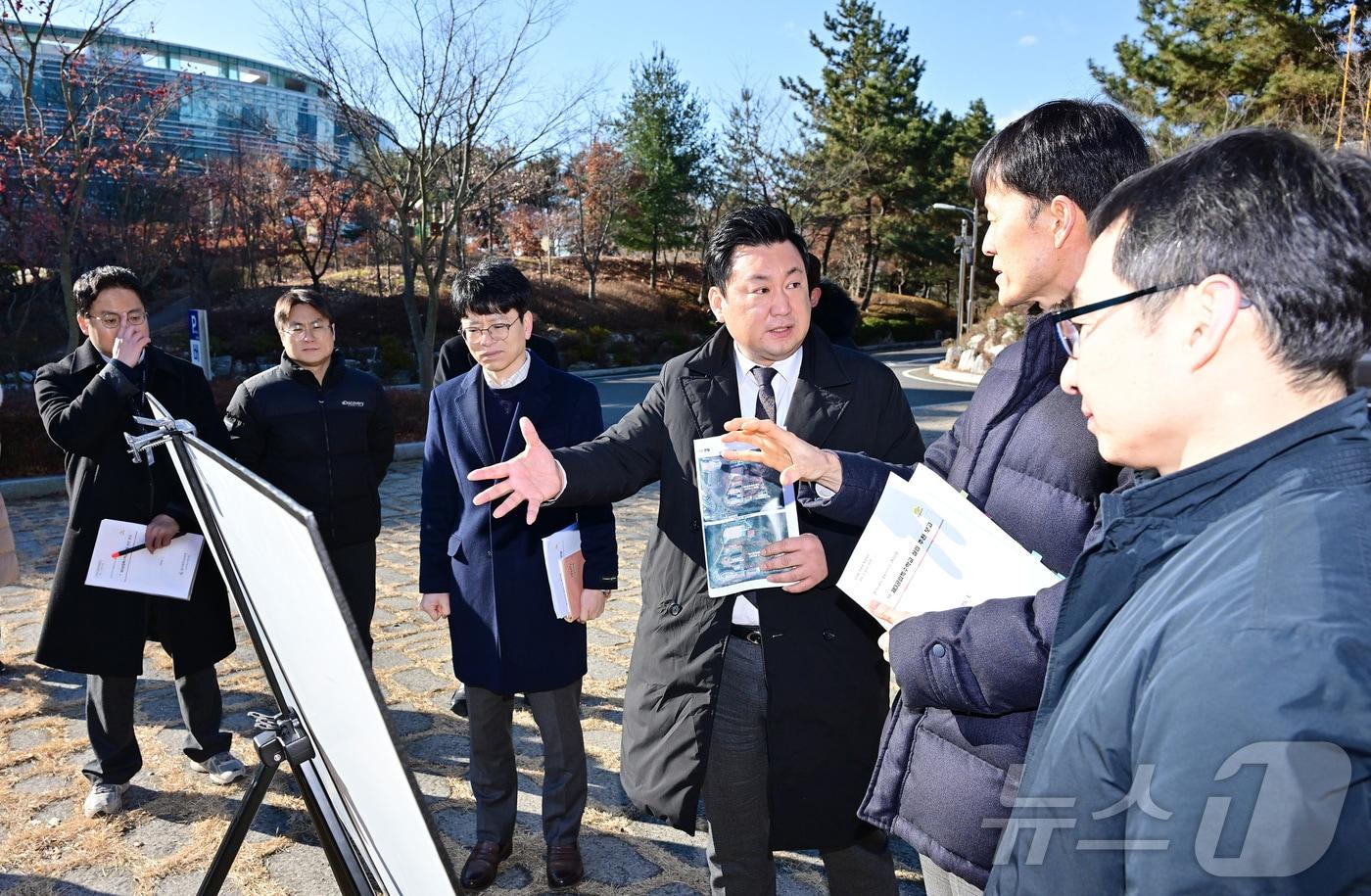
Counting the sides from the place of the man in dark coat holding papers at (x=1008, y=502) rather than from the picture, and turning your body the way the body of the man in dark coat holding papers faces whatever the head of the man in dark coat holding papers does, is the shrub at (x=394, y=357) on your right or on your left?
on your right

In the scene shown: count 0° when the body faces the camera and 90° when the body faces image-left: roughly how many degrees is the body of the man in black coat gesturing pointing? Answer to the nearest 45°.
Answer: approximately 0°

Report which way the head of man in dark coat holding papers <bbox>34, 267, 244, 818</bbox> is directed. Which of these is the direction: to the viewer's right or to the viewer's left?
to the viewer's right

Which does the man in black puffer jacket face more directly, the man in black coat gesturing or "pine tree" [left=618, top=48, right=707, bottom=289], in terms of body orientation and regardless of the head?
the man in black coat gesturing

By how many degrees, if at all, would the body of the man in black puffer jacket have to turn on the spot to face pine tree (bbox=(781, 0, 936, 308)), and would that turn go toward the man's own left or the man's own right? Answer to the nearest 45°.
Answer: approximately 135° to the man's own left

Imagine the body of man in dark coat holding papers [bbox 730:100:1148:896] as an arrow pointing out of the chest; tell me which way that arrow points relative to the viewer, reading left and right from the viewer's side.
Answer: facing to the left of the viewer

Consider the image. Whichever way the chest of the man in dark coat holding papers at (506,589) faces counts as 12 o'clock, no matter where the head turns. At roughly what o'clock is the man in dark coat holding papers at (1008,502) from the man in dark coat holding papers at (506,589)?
the man in dark coat holding papers at (1008,502) is roughly at 11 o'clock from the man in dark coat holding papers at (506,589).

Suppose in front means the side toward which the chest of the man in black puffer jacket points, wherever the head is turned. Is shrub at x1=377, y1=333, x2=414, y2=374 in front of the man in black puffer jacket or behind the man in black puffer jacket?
behind

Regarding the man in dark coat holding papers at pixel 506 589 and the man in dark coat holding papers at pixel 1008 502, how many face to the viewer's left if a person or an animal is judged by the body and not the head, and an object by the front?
1

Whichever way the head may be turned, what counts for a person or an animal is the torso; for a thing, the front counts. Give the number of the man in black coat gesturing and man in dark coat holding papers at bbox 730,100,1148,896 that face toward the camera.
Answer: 1

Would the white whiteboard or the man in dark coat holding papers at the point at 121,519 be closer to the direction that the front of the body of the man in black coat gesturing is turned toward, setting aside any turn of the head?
the white whiteboard

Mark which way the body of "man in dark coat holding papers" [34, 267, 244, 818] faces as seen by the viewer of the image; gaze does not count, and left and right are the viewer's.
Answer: facing the viewer and to the right of the viewer

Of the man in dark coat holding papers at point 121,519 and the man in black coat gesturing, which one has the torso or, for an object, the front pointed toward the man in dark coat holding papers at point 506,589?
the man in dark coat holding papers at point 121,519

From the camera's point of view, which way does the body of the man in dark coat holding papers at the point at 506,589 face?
toward the camera
